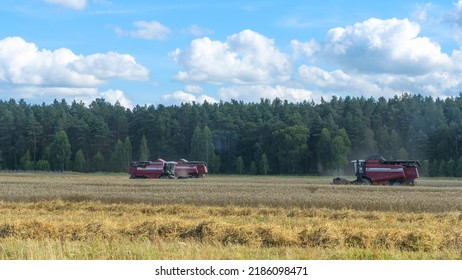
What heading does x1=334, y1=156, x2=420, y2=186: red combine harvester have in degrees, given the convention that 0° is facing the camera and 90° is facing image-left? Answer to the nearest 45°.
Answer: approximately 90°
